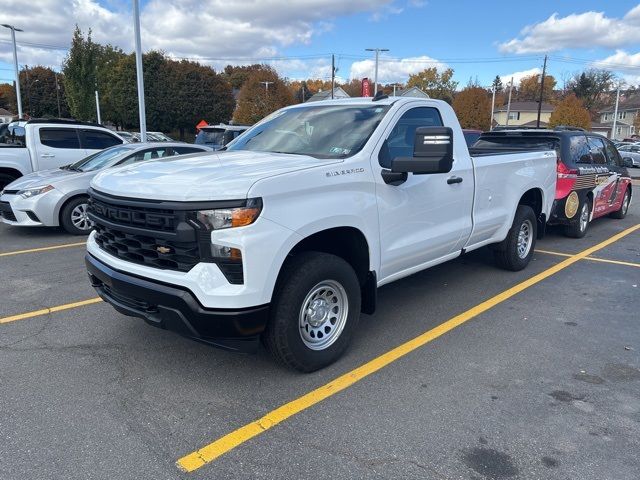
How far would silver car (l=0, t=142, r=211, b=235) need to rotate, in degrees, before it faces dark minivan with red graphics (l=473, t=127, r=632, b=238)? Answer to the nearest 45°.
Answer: approximately 135° to its left

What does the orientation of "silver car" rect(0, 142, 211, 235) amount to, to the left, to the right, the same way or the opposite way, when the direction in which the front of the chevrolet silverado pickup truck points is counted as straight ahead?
the same way

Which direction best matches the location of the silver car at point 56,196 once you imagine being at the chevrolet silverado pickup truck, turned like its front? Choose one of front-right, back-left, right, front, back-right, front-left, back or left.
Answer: right

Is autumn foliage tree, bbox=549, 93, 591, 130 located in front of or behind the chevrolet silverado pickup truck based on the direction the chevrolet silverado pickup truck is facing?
behind

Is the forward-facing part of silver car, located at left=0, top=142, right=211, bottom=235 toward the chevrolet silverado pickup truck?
no

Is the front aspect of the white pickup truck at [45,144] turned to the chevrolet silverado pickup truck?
no

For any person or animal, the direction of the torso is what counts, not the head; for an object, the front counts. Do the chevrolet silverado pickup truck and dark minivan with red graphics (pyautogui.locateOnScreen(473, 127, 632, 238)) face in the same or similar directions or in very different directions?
very different directions

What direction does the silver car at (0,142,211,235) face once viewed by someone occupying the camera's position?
facing the viewer and to the left of the viewer

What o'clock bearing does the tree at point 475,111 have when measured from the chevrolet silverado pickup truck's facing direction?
The tree is roughly at 5 o'clock from the chevrolet silverado pickup truck.

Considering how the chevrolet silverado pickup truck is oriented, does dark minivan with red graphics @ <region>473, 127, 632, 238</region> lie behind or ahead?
behind
